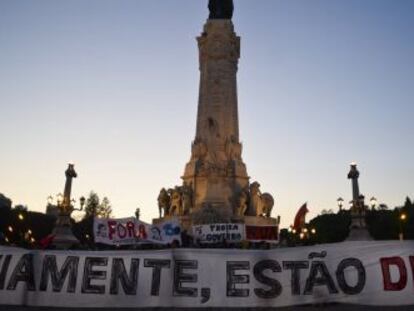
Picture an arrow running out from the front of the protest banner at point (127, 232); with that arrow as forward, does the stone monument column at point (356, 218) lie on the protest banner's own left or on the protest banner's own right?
on the protest banner's own left

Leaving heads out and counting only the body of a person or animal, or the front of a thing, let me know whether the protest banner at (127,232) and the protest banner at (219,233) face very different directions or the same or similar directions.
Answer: same or similar directions

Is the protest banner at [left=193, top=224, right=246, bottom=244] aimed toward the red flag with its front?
no

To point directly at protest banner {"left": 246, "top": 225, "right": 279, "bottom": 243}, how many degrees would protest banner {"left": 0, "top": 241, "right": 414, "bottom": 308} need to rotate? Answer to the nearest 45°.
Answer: approximately 180°

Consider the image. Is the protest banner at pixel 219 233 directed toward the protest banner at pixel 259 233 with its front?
no

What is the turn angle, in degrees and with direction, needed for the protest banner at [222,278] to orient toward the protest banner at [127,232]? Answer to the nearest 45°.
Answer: approximately 180°

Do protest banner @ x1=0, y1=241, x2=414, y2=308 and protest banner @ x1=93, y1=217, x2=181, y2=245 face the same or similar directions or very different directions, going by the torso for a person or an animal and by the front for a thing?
same or similar directions

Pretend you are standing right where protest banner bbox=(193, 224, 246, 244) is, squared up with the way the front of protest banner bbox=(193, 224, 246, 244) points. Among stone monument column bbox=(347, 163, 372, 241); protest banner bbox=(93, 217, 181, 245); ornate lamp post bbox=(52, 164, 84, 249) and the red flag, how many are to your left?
2

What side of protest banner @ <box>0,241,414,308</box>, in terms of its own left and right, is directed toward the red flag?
back

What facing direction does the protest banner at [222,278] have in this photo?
toward the camera

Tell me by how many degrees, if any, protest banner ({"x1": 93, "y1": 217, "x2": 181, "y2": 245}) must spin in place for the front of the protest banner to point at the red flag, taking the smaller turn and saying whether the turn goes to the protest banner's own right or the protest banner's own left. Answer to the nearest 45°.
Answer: approximately 90° to the protest banner's own left

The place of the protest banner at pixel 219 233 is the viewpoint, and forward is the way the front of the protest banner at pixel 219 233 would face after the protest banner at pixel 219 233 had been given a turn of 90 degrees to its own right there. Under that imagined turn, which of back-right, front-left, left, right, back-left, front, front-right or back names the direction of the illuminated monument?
right

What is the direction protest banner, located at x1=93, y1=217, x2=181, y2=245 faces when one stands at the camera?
facing the viewer

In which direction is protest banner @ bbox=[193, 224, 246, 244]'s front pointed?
toward the camera

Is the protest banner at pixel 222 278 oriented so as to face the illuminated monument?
no

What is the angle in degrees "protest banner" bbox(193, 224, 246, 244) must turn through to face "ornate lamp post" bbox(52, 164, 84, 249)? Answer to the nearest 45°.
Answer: approximately 90° to its right
